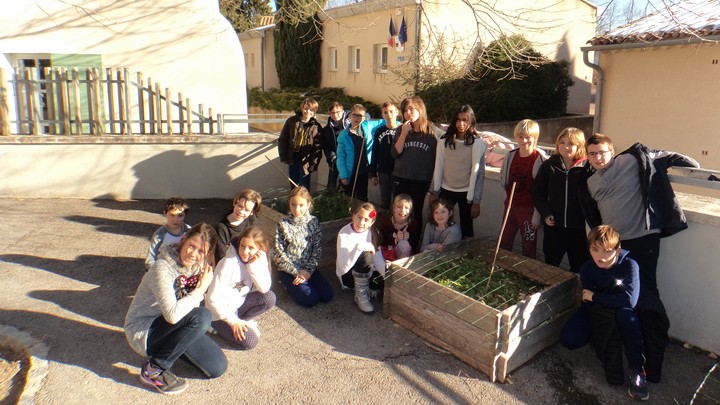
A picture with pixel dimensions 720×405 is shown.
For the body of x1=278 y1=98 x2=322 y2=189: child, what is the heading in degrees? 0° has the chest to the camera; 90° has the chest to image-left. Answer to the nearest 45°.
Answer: approximately 0°

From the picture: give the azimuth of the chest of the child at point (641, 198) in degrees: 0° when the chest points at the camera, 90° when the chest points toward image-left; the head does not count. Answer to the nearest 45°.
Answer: approximately 45°

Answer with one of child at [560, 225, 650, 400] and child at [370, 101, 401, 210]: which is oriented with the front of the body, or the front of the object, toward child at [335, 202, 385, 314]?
child at [370, 101, 401, 210]

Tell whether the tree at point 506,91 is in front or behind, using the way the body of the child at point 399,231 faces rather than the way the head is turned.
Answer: behind

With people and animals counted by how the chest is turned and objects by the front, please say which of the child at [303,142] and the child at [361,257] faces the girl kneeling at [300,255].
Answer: the child at [303,142]

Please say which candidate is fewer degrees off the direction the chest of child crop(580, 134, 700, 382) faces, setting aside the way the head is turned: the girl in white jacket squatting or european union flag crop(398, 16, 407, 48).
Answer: the girl in white jacket squatting

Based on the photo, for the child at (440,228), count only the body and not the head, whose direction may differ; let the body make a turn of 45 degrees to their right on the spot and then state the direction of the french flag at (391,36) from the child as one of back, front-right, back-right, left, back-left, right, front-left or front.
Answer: back-right

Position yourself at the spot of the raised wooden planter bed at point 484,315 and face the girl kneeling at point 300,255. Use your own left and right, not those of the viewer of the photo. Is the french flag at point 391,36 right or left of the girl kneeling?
right
